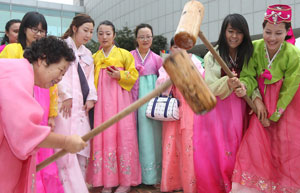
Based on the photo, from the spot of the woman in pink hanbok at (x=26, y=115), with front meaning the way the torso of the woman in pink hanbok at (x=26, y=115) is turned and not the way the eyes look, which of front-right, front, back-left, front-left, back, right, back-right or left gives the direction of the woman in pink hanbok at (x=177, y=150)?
front-left

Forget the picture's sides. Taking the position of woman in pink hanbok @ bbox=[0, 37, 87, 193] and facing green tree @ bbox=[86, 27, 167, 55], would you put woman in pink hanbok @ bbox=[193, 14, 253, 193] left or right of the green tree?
right

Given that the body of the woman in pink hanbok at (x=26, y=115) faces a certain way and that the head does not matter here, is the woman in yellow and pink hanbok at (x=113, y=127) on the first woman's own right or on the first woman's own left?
on the first woman's own left

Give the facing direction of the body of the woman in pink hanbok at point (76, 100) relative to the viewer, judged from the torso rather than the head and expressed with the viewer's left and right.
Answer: facing the viewer and to the right of the viewer

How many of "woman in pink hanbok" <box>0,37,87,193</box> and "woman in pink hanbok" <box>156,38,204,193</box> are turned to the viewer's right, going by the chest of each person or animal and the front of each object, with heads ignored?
1

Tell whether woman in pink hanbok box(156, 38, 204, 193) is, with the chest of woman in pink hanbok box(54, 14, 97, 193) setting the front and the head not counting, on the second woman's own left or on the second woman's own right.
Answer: on the second woman's own left

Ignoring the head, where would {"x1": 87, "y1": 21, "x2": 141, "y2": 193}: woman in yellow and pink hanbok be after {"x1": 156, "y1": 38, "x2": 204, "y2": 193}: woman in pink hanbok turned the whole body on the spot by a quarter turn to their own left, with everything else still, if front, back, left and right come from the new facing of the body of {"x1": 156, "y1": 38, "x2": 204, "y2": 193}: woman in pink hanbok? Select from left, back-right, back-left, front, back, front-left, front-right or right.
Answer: back

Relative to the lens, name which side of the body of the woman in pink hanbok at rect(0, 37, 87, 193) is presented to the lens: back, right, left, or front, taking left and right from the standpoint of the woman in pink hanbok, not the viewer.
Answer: right

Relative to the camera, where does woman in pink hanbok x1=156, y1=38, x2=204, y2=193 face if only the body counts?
toward the camera

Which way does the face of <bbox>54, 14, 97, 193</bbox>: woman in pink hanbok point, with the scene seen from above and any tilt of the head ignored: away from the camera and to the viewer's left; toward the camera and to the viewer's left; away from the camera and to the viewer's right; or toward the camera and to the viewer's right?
toward the camera and to the viewer's right
